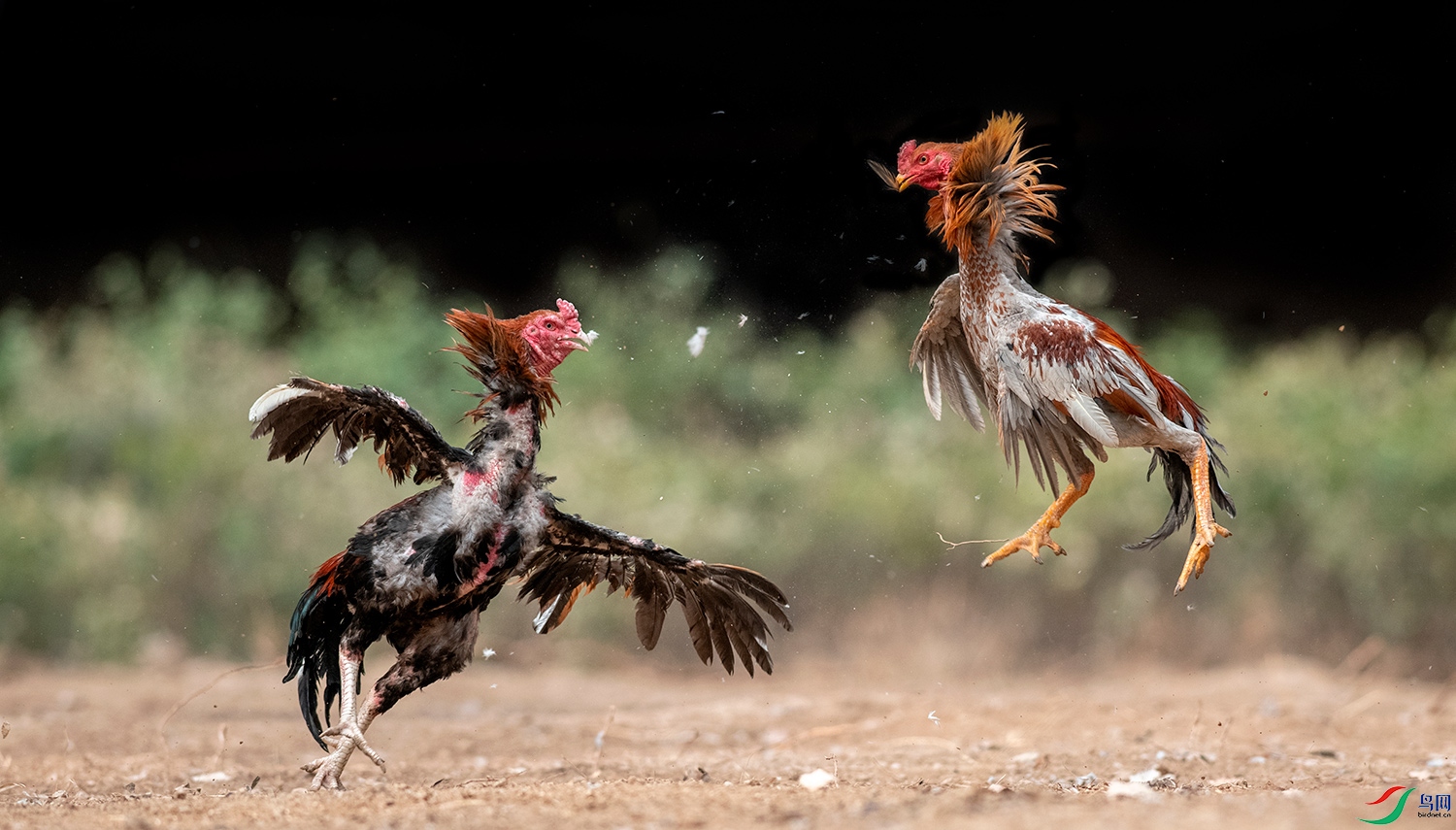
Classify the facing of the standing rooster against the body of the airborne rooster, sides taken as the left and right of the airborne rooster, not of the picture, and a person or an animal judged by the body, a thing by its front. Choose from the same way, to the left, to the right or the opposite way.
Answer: the opposite way

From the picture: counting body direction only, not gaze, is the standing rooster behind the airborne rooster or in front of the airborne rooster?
in front

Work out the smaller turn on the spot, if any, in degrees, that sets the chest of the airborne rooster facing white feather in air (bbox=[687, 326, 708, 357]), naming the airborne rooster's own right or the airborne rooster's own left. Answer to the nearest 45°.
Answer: approximately 45° to the airborne rooster's own right

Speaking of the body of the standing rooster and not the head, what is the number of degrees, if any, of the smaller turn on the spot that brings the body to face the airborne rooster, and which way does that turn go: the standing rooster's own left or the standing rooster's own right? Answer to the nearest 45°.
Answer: approximately 45° to the standing rooster's own left

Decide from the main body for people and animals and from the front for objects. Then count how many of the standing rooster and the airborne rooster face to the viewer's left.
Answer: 1

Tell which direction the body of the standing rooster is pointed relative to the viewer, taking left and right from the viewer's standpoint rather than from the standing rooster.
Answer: facing the viewer and to the right of the viewer

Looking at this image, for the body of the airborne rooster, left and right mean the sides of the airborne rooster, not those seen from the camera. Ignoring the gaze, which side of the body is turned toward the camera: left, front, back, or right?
left
